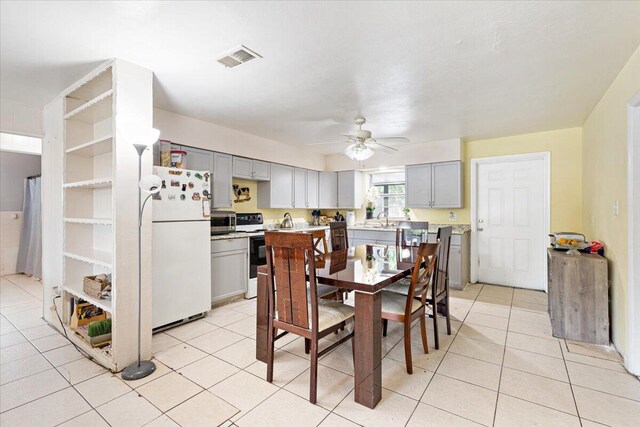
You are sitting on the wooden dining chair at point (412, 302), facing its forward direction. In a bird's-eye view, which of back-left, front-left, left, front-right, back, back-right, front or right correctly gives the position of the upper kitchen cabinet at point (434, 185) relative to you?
front-right

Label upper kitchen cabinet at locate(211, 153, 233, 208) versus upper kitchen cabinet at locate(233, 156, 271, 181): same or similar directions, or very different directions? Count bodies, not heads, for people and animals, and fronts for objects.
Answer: same or similar directions

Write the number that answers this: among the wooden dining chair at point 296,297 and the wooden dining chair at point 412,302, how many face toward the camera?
0

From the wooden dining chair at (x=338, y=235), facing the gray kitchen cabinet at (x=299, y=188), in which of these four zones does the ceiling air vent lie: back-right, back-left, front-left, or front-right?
back-left

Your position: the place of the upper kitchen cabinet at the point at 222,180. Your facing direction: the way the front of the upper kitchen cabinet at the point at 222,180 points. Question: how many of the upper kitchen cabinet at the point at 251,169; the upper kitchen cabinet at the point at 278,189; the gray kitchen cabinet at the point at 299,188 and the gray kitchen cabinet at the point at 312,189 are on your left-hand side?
4

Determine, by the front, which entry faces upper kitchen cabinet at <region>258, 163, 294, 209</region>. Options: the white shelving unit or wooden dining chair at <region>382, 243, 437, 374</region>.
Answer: the wooden dining chair

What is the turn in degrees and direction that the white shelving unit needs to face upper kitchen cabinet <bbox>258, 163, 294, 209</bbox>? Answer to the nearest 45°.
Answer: approximately 180°

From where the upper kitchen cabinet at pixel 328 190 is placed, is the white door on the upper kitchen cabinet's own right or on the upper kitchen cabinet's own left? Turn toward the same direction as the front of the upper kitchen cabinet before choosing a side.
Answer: on the upper kitchen cabinet's own left

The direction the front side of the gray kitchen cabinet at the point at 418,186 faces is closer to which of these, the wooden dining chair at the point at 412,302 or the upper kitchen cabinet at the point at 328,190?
the wooden dining chair

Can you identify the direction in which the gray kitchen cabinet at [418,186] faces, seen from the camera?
facing the viewer

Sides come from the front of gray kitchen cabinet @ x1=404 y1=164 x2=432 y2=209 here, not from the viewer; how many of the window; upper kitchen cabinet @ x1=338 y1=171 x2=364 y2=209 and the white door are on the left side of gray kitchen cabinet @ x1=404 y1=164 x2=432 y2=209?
1

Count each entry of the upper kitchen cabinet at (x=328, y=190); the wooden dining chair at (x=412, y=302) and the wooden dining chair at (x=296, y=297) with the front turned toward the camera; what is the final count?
1

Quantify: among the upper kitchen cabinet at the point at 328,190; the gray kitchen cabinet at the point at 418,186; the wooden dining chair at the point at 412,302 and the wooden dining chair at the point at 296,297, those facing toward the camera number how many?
2

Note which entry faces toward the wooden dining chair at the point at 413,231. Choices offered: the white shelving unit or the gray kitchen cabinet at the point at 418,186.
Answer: the gray kitchen cabinet

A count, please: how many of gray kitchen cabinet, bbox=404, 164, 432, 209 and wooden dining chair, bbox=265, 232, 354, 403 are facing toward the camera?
1

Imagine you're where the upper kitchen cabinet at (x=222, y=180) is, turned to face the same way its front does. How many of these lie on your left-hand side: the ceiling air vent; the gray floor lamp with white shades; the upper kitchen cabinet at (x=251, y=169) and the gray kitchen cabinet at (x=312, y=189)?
2

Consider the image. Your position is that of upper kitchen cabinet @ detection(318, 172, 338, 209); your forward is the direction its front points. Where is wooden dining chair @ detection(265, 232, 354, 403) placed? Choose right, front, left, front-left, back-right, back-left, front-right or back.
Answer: front

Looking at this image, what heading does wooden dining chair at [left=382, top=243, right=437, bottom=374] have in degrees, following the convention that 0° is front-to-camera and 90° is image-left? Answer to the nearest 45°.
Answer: approximately 135°

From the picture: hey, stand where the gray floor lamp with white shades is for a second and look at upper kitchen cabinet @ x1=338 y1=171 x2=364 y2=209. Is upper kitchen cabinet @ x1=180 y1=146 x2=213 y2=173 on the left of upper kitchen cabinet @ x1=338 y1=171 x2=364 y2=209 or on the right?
left
